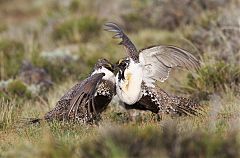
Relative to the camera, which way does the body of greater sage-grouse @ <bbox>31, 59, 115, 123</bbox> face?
to the viewer's right

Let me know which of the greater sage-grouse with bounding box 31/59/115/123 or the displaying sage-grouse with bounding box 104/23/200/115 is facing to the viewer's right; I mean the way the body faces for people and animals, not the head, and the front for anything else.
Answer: the greater sage-grouse

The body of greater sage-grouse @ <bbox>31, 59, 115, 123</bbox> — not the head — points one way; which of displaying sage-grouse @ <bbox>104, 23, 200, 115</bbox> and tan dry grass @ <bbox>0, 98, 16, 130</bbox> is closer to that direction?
the displaying sage-grouse

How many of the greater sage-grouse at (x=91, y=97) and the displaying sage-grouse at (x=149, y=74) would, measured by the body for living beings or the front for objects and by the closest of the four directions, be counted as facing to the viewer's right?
1

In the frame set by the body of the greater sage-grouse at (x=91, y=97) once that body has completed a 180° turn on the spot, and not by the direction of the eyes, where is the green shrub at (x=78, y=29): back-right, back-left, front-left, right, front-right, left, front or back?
right
